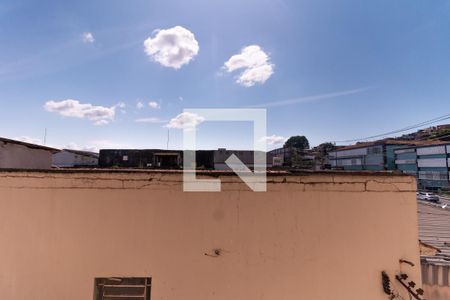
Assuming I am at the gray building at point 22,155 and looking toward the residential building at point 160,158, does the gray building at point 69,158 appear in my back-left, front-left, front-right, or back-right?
front-left

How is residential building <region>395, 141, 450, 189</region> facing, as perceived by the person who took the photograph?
facing the viewer and to the left of the viewer

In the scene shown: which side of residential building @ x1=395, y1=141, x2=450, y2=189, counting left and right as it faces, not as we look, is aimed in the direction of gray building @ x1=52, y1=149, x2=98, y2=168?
front

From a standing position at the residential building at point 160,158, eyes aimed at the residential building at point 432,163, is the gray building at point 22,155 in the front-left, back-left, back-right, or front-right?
back-right

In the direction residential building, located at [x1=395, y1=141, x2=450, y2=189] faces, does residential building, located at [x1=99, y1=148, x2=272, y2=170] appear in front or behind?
in front

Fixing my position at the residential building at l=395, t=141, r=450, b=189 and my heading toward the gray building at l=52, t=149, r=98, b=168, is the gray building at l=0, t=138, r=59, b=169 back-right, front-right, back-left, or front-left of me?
front-left

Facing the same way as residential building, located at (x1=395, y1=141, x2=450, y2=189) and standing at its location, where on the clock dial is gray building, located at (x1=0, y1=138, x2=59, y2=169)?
The gray building is roughly at 11 o'clock from the residential building.
